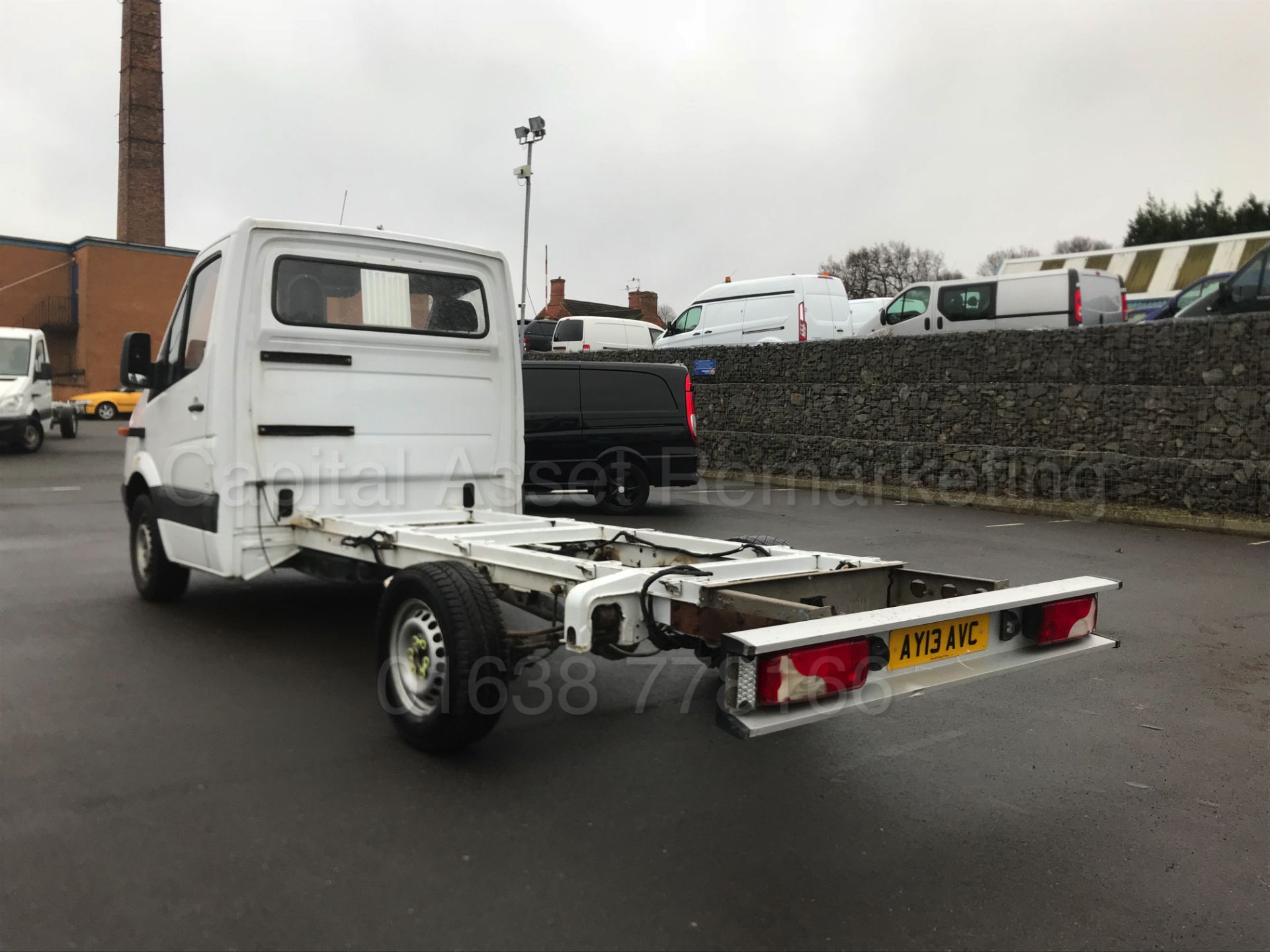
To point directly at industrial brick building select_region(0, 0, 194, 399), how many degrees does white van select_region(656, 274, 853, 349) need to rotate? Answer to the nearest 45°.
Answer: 0° — it already faces it

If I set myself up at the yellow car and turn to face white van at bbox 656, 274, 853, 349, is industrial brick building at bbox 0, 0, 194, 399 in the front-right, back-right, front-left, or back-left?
back-left

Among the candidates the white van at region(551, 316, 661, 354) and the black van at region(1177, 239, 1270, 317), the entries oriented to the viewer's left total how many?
1

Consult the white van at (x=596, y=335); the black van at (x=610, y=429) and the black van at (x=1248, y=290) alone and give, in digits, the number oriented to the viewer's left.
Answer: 2

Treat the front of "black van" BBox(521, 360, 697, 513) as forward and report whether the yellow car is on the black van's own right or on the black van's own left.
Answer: on the black van's own right

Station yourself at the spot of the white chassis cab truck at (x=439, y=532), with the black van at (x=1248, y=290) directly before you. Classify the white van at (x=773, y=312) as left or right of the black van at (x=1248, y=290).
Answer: left

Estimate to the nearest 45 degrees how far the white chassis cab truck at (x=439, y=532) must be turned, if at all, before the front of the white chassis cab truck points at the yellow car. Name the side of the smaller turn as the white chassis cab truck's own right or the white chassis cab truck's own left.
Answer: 0° — it already faces it

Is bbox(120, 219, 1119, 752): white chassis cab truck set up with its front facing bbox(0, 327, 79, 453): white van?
yes

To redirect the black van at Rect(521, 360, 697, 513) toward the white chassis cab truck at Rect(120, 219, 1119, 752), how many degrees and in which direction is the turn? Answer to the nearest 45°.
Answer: approximately 90° to its left

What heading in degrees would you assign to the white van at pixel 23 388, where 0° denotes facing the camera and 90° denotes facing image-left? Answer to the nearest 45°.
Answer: approximately 45°

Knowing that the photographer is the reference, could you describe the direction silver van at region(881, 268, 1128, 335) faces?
facing away from the viewer and to the left of the viewer

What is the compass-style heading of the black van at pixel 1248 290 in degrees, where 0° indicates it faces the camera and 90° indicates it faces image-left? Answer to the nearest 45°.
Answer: approximately 90°

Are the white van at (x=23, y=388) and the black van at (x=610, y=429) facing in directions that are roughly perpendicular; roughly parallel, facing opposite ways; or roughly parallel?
roughly perpendicular

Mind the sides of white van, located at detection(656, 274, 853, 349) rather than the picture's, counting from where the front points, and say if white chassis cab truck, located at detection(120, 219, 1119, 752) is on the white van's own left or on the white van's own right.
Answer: on the white van's own left

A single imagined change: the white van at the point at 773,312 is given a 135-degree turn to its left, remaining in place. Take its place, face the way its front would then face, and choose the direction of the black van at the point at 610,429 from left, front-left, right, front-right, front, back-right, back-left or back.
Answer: front
